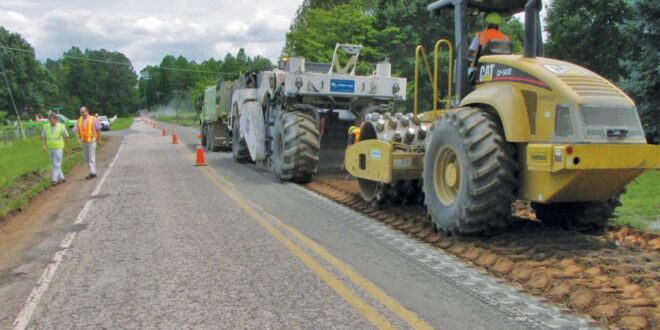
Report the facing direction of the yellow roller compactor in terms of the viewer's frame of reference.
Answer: facing away from the viewer and to the left of the viewer

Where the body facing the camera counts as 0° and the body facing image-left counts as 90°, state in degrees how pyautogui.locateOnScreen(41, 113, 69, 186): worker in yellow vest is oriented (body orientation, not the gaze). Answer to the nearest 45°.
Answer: approximately 0°

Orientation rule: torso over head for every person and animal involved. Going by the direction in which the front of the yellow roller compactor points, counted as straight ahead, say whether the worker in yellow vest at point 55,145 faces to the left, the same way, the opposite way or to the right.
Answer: the opposite way

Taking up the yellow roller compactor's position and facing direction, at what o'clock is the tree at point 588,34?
The tree is roughly at 2 o'clock from the yellow roller compactor.

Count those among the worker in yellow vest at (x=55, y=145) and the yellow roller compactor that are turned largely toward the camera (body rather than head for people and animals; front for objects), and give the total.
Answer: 1

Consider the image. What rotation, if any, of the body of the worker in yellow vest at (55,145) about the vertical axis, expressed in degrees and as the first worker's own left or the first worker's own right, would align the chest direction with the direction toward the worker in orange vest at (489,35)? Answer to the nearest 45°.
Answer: approximately 45° to the first worker's own left

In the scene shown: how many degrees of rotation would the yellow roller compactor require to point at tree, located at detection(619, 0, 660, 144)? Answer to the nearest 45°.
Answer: approximately 45° to its right

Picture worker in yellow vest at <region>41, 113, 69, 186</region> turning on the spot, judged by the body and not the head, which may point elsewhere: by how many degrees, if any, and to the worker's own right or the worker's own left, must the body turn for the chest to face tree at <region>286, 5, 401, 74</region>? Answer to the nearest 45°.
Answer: approximately 135° to the worker's own left
